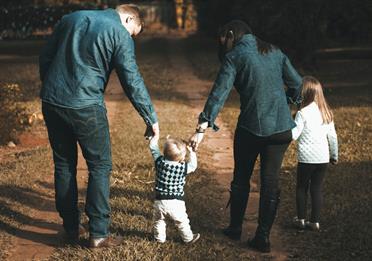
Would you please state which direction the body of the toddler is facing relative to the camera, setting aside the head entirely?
away from the camera

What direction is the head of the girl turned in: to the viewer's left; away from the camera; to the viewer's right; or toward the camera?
away from the camera

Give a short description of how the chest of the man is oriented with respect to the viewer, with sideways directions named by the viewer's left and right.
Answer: facing away from the viewer and to the right of the viewer

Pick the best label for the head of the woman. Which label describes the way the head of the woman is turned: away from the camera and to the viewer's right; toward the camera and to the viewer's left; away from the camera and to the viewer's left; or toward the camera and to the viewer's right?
away from the camera and to the viewer's left

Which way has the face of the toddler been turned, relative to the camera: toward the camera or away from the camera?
away from the camera

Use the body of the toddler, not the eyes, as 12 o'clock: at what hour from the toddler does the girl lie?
The girl is roughly at 2 o'clock from the toddler.

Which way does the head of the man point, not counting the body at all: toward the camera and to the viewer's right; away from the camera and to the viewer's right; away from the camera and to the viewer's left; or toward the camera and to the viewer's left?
away from the camera and to the viewer's right
